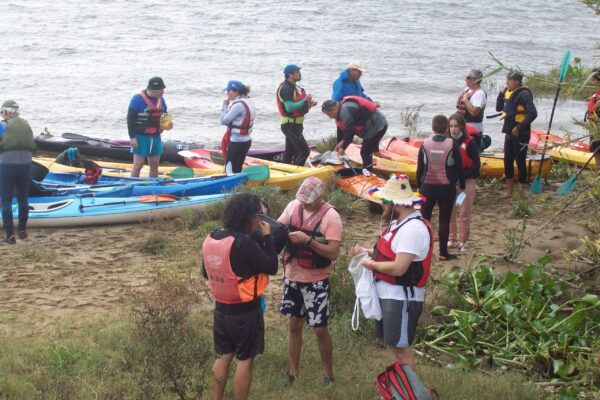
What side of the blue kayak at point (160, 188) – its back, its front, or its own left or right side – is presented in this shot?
right

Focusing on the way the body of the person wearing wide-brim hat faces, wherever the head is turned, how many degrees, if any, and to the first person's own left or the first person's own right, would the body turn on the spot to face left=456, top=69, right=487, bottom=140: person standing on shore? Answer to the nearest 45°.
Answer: approximately 90° to the first person's own right

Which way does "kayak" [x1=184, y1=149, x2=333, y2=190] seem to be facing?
to the viewer's right

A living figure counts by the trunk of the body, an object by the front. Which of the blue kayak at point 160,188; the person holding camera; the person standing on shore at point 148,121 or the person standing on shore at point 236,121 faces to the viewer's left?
the person standing on shore at point 236,121

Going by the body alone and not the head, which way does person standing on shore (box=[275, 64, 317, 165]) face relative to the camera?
to the viewer's right

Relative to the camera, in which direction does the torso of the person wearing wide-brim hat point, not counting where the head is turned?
to the viewer's left

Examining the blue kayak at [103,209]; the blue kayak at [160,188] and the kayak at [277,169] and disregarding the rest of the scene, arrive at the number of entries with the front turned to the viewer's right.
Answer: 3

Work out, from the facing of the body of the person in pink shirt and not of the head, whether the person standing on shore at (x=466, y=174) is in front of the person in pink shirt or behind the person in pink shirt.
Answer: behind

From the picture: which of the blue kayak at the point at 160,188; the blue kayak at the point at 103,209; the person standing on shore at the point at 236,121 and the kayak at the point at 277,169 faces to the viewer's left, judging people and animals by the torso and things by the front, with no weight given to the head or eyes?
the person standing on shore

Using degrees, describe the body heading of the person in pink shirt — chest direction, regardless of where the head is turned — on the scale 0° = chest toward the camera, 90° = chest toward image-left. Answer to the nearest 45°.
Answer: approximately 45°

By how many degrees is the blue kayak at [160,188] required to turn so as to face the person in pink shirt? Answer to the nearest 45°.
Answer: approximately 90° to its right

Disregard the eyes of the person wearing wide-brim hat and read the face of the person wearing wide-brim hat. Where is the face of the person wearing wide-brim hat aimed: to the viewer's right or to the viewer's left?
to the viewer's left

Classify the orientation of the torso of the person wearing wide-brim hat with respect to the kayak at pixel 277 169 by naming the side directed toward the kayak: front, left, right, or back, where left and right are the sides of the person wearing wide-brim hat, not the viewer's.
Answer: right

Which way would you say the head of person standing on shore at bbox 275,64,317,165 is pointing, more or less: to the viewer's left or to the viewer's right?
to the viewer's right
